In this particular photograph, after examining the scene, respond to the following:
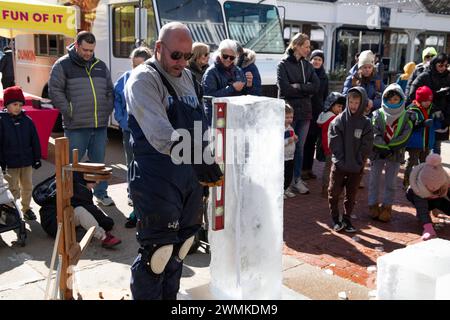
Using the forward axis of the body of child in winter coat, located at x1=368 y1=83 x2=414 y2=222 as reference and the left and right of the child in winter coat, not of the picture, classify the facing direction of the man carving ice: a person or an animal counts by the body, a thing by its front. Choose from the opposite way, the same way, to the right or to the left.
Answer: to the left

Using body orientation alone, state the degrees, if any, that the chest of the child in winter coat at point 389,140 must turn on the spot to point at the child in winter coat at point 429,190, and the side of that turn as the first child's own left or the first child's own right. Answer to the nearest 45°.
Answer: approximately 45° to the first child's own left

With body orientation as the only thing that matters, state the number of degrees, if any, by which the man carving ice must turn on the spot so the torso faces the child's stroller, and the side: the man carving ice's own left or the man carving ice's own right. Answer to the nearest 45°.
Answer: approximately 180°

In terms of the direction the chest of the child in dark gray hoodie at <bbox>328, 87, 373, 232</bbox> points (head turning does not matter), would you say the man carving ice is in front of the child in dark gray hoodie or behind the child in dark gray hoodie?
in front

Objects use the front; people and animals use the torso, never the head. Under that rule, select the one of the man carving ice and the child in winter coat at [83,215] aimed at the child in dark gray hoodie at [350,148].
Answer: the child in winter coat at [83,215]

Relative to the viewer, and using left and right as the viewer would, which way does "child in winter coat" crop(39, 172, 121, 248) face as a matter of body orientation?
facing to the right of the viewer

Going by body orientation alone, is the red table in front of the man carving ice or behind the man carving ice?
behind

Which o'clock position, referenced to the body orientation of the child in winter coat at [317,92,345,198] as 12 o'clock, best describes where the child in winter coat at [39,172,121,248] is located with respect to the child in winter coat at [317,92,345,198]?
the child in winter coat at [39,172,121,248] is roughly at 3 o'clock from the child in winter coat at [317,92,345,198].

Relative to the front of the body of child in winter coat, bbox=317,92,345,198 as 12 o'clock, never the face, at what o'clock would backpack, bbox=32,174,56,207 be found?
The backpack is roughly at 3 o'clock from the child in winter coat.

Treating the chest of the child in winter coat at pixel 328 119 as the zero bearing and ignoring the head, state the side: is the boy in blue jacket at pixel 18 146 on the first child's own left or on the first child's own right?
on the first child's own right

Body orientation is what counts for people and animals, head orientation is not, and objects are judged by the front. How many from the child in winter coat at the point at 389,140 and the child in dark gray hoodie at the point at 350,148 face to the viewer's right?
0

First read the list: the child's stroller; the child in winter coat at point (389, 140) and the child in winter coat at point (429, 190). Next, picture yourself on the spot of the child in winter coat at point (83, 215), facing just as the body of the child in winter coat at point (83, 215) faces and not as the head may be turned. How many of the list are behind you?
1
